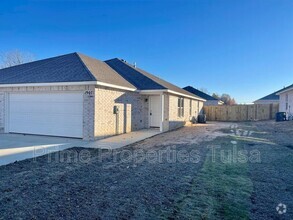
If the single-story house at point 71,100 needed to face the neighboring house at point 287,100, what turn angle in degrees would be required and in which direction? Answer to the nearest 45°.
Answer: approximately 135° to its left

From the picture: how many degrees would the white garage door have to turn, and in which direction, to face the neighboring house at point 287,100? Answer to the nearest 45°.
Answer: approximately 135° to its left

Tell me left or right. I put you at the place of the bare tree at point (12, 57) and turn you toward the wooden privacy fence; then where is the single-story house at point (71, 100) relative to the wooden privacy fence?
right

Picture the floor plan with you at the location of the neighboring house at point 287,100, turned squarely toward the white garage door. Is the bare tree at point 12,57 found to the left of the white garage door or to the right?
right
